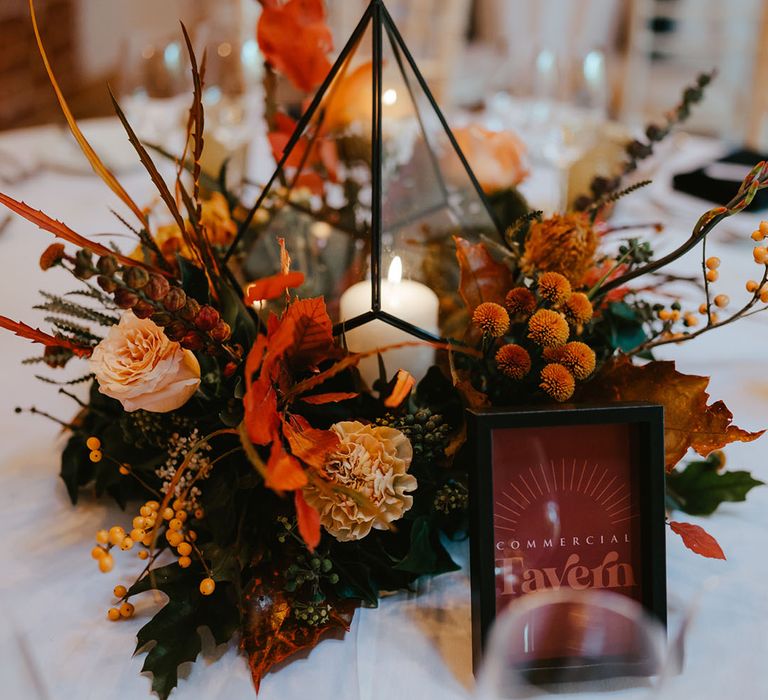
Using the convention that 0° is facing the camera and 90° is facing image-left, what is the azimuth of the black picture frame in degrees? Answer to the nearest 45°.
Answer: approximately 0°
